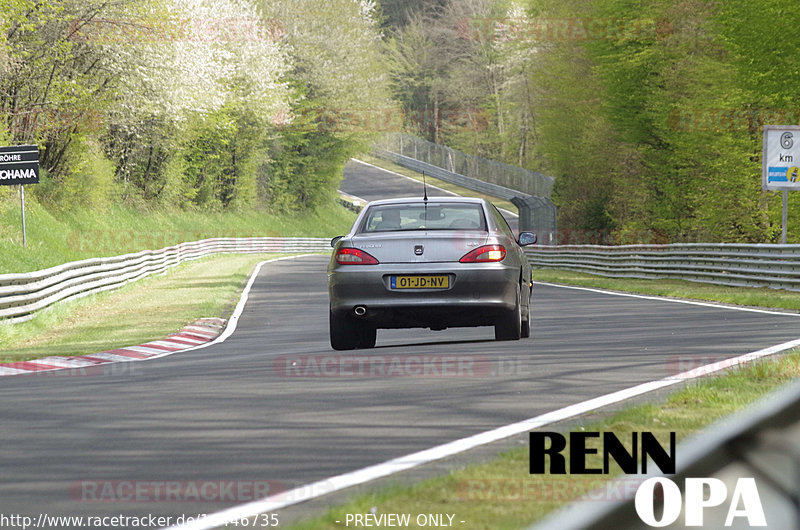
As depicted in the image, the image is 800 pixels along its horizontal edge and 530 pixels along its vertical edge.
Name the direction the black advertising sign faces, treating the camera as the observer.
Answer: facing the viewer

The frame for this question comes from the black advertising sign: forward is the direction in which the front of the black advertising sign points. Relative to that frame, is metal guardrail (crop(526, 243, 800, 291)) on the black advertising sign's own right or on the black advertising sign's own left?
on the black advertising sign's own left

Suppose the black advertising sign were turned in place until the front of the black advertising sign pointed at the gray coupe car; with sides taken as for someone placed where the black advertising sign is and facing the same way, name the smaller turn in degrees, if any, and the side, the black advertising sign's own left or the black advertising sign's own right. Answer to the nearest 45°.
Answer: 0° — it already faces it

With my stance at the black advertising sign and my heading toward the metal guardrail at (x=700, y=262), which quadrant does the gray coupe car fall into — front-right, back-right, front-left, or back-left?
front-right

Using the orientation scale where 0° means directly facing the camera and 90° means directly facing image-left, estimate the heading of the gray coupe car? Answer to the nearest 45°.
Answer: approximately 180°

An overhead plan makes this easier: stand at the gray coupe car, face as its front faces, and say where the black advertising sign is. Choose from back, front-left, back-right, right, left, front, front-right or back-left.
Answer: front-left

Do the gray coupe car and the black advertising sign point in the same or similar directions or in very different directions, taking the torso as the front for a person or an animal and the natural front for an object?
very different directions

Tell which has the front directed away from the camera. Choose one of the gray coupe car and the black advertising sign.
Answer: the gray coupe car

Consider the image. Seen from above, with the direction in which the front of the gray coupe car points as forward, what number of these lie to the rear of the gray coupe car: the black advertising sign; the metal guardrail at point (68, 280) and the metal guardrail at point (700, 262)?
0

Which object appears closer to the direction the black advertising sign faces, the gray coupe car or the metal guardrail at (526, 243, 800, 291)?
the gray coupe car

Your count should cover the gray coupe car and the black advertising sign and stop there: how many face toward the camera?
1
